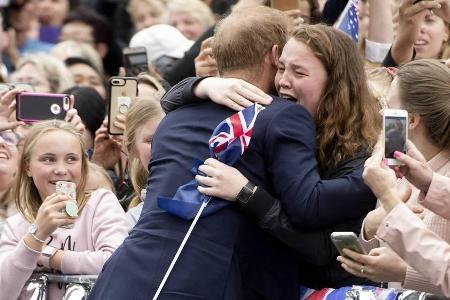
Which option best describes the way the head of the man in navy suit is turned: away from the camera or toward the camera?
away from the camera

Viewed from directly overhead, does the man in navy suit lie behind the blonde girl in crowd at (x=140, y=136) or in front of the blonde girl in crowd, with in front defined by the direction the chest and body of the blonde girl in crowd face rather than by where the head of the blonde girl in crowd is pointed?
in front

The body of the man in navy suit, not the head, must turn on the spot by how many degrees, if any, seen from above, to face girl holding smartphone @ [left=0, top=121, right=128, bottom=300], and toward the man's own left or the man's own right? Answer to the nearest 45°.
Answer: approximately 90° to the man's own left

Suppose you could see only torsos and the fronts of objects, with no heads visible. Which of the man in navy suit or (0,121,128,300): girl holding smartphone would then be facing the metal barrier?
the girl holding smartphone

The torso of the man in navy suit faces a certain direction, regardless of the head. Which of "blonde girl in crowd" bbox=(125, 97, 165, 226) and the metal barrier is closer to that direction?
the blonde girl in crowd

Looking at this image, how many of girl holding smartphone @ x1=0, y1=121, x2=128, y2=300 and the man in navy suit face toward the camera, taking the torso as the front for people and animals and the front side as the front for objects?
1

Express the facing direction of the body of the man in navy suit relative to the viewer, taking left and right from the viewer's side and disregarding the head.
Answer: facing away from the viewer and to the right of the viewer

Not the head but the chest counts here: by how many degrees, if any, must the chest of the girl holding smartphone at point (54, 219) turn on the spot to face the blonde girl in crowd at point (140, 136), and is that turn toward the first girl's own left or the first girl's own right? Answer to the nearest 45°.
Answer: approximately 135° to the first girl's own left

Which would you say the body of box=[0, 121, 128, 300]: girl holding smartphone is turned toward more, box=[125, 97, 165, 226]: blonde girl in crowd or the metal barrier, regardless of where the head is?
the metal barrier

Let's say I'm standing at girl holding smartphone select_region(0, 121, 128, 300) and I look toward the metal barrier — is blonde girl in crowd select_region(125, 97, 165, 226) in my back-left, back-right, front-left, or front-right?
back-left
